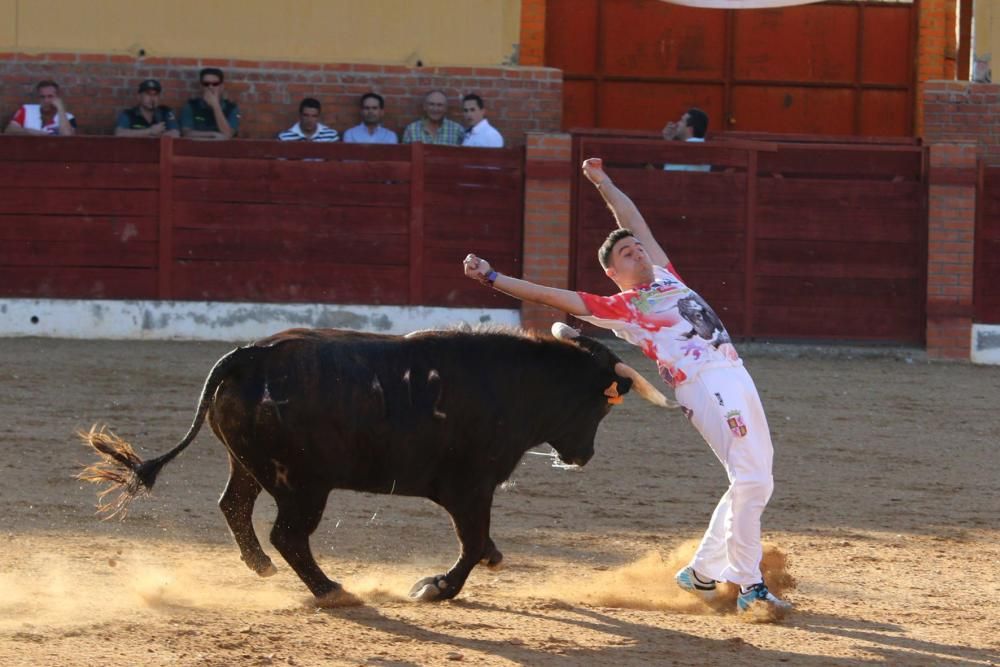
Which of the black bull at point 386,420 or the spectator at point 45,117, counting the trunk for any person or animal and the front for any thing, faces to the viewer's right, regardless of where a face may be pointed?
the black bull

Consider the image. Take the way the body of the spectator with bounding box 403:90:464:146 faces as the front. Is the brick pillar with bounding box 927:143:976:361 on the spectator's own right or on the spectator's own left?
on the spectator's own left

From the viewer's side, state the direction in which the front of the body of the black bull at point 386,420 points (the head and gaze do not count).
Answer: to the viewer's right

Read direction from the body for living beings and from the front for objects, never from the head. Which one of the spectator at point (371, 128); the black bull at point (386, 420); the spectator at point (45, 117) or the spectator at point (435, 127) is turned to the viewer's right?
the black bull

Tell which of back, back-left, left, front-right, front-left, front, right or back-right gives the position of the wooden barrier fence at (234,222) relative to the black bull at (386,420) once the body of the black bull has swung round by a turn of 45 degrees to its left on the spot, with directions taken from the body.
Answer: front-left

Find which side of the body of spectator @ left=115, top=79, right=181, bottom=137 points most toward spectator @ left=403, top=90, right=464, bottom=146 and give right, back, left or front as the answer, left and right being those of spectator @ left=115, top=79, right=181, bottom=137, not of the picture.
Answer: left

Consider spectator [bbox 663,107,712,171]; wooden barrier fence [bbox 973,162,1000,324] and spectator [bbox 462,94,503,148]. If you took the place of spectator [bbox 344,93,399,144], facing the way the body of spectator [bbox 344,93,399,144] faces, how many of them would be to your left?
3

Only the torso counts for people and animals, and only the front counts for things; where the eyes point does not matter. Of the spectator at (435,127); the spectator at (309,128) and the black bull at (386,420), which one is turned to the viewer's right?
the black bull

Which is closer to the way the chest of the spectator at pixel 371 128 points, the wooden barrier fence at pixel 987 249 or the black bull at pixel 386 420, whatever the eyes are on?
the black bull

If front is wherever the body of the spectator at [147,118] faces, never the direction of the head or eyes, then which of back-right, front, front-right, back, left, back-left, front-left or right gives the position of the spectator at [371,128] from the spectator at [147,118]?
left

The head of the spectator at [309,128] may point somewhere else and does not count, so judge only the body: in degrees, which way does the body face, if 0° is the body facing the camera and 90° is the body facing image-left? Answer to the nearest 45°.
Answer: approximately 0°
